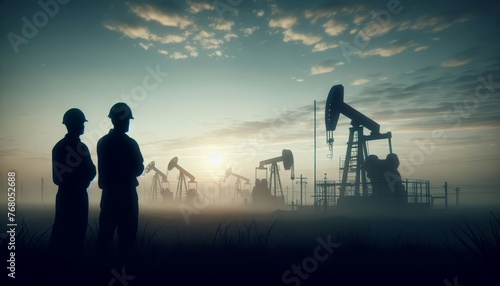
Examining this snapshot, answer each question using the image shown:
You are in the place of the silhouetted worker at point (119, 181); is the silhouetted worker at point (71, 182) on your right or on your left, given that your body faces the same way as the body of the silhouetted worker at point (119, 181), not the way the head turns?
on your left

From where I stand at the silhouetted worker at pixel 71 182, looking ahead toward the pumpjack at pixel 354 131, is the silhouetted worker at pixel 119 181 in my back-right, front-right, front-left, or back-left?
front-right

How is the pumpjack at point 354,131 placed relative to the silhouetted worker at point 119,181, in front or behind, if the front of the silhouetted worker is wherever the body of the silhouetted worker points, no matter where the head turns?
in front

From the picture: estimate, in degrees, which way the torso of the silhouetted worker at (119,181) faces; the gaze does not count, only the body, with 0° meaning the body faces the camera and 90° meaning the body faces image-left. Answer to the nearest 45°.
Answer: approximately 225°

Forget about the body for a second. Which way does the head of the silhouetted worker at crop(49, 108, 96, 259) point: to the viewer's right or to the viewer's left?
to the viewer's right

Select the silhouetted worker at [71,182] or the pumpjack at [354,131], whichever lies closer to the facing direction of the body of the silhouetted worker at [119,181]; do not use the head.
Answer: the pumpjack

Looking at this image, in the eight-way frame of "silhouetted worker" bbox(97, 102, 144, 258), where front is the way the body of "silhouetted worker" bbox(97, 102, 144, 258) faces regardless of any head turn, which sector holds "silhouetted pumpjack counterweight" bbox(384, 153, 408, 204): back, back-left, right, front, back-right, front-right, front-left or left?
front
